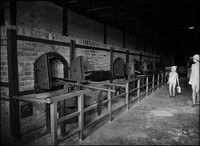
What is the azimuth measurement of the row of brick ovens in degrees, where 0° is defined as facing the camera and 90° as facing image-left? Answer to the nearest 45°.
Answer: approximately 315°

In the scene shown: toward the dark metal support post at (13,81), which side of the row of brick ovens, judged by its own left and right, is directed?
right
